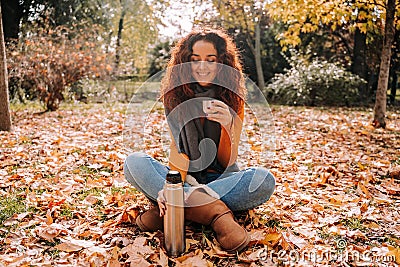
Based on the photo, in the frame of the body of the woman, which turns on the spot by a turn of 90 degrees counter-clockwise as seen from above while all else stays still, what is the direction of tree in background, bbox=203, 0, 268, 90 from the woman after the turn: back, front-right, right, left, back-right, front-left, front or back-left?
left

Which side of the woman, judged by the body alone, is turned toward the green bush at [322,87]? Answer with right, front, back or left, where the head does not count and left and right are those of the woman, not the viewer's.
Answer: back

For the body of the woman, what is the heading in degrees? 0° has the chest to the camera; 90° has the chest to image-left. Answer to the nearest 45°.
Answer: approximately 0°
